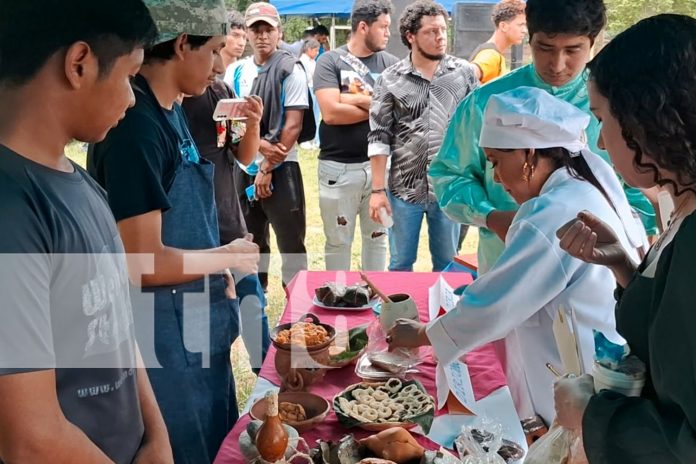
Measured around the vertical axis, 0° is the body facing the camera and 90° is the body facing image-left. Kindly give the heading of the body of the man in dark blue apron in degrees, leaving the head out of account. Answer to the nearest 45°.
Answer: approximately 270°

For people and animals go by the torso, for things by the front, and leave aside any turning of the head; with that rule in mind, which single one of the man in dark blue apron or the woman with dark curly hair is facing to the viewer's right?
the man in dark blue apron

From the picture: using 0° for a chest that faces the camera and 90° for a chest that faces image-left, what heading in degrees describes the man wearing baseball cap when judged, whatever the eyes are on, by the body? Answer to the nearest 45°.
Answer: approximately 45°

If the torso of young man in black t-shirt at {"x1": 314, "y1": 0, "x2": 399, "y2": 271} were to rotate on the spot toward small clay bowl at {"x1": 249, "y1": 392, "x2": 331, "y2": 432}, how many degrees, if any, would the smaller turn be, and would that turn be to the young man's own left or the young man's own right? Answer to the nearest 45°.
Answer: approximately 45° to the young man's own right

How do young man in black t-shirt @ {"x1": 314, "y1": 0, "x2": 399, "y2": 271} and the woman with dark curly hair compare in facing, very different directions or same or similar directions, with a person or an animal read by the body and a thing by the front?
very different directions

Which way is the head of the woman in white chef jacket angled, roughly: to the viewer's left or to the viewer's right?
to the viewer's left

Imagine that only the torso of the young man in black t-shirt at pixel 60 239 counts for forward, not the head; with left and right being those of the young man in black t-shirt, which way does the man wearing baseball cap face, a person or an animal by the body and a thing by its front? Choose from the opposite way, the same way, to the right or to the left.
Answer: to the right

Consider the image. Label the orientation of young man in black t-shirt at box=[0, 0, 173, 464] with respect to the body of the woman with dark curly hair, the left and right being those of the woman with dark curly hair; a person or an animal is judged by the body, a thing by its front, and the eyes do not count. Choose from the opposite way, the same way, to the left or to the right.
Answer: the opposite way

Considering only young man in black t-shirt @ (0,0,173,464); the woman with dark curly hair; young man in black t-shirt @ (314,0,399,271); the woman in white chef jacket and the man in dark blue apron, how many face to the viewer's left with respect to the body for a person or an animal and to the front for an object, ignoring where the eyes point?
2

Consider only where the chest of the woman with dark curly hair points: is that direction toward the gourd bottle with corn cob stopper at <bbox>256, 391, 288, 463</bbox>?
yes

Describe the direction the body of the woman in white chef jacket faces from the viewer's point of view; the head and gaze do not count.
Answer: to the viewer's left
